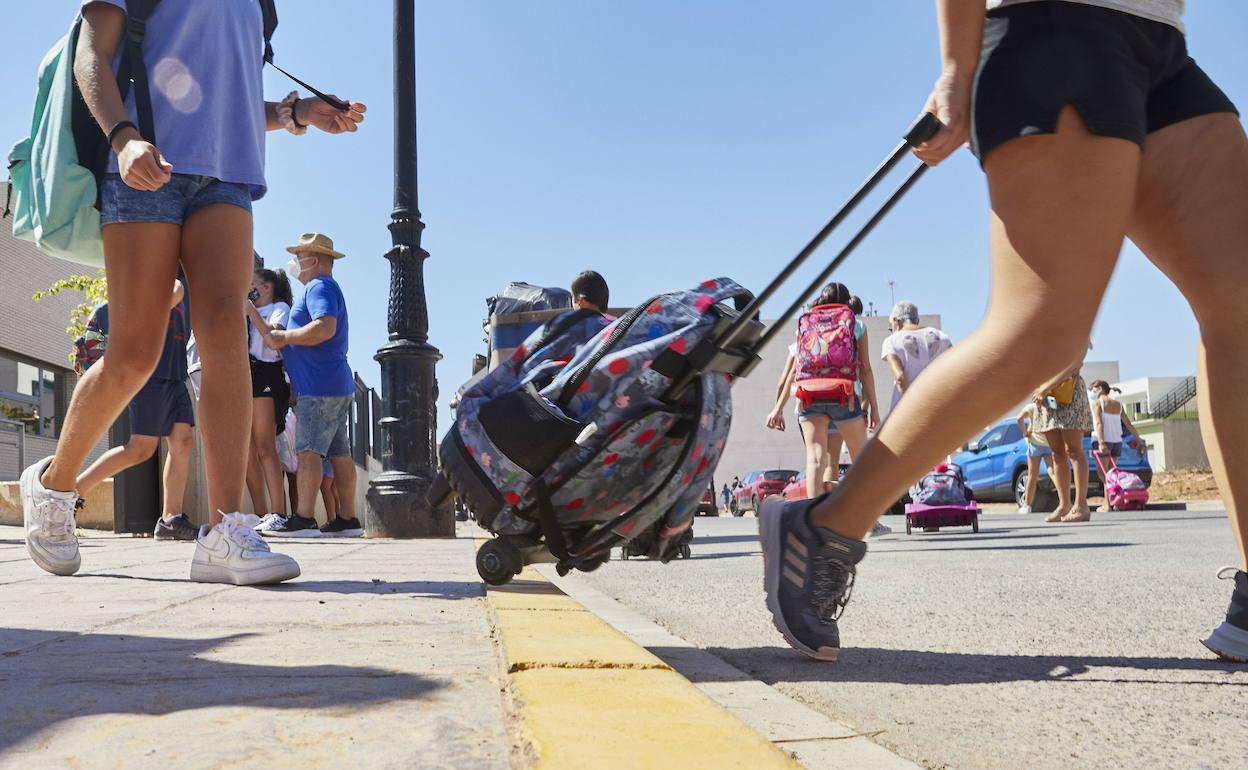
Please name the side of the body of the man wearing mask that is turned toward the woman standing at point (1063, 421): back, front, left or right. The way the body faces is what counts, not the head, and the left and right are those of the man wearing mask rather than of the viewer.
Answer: back

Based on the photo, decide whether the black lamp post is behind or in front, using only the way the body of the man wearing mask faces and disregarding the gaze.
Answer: behind

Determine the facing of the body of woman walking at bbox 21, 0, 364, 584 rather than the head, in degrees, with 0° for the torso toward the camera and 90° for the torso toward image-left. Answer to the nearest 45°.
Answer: approximately 315°

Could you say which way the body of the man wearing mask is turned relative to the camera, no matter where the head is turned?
to the viewer's left

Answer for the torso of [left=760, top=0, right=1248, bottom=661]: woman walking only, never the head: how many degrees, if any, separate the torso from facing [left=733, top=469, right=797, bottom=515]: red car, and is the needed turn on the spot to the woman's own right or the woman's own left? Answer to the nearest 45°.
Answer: approximately 135° to the woman's own left

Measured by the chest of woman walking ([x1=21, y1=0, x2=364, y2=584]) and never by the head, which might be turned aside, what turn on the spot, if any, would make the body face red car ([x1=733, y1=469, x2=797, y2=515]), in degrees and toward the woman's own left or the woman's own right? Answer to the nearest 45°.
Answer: approximately 90° to the woman's own left

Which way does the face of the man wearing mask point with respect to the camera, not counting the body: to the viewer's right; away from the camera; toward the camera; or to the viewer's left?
to the viewer's left

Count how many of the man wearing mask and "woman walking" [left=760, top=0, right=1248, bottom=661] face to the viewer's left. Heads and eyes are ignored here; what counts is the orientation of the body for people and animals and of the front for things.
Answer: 1

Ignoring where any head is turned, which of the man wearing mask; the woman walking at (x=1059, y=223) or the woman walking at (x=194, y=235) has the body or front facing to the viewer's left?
the man wearing mask

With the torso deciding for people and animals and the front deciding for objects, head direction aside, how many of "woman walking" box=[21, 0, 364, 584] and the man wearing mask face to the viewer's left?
1

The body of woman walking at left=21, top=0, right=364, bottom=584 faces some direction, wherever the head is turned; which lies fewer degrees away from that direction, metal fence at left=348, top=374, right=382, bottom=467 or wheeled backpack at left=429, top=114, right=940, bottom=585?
the wheeled backpack

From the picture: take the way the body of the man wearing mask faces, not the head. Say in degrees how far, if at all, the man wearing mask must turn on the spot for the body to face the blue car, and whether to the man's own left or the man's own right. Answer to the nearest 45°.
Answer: approximately 135° to the man's own right
